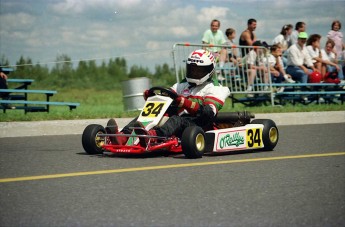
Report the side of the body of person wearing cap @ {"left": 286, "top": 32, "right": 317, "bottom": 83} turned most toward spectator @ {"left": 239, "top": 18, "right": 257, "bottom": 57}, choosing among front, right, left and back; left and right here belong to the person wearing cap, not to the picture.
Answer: right

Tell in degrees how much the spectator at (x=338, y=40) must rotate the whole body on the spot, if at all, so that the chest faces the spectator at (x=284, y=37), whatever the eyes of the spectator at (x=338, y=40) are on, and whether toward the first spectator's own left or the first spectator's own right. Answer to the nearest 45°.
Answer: approximately 45° to the first spectator's own right

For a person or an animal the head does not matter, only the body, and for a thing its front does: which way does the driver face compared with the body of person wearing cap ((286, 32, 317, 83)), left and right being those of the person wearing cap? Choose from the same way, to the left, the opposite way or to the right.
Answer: to the right

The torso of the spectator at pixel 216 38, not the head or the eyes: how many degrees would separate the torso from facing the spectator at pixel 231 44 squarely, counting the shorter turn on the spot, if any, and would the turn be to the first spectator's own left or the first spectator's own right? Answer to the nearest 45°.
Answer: approximately 135° to the first spectator's own left

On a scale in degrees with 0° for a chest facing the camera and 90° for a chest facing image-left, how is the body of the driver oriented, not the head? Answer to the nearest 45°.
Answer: approximately 45°

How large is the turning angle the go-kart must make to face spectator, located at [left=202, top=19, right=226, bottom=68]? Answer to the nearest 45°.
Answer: approximately 135° to its right

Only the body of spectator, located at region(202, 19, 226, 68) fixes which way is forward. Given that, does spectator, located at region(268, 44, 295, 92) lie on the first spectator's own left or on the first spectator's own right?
on the first spectator's own left

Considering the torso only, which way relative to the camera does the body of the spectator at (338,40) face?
toward the camera

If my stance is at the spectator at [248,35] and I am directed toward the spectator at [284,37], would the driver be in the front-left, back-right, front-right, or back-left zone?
back-right

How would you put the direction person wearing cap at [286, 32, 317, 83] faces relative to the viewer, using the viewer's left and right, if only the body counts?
facing the viewer and to the right of the viewer

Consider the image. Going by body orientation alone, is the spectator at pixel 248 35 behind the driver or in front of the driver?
behind

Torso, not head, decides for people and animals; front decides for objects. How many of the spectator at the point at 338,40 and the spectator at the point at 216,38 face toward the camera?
2

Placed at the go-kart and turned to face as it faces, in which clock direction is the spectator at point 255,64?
The spectator is roughly at 5 o'clock from the go-kart.
